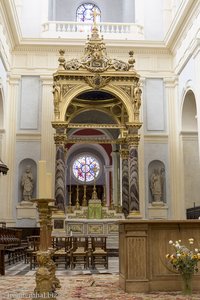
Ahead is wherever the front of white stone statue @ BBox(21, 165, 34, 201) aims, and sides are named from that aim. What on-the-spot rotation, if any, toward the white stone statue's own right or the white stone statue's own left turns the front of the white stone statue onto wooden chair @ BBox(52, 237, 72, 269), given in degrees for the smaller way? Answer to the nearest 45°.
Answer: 0° — it already faces it

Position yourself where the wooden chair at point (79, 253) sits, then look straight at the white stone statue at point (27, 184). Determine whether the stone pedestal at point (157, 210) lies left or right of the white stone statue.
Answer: right

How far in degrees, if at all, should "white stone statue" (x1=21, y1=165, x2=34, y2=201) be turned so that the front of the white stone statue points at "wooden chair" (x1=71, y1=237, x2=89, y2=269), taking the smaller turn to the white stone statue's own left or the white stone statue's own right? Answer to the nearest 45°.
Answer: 0° — it already faces it

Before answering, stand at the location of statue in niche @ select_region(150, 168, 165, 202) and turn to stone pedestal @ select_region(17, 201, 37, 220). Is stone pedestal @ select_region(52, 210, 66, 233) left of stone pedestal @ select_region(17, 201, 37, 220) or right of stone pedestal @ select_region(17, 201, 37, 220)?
left
